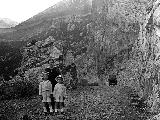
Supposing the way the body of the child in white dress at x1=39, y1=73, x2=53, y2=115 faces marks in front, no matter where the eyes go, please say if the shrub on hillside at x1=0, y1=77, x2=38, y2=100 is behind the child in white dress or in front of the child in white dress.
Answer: behind

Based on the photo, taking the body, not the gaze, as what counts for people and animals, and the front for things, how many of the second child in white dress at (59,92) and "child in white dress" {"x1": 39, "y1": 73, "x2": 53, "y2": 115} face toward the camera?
2

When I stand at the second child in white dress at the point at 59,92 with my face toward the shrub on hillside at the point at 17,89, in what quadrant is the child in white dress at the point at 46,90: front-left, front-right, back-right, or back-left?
front-left

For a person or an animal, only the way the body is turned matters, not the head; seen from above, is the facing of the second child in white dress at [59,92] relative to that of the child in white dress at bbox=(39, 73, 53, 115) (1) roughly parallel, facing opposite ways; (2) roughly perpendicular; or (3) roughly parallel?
roughly parallel

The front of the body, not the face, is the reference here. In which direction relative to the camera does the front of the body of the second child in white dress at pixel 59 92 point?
toward the camera

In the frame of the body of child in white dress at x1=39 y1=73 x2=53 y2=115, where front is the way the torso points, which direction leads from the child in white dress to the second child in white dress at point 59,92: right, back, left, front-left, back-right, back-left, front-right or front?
left

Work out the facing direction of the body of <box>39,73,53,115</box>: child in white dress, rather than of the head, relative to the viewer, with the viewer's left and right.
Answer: facing the viewer

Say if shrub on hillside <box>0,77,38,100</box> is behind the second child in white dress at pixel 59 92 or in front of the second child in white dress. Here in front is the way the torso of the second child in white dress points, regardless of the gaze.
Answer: behind
